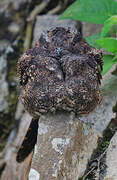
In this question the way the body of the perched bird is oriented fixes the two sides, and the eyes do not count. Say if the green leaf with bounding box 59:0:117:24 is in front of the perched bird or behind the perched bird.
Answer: in front

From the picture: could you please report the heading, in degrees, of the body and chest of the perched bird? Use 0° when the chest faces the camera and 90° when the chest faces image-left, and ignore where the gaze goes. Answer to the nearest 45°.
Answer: approximately 180°

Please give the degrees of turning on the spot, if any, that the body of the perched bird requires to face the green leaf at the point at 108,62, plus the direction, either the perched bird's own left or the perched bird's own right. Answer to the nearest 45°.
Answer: approximately 45° to the perched bird's own right
